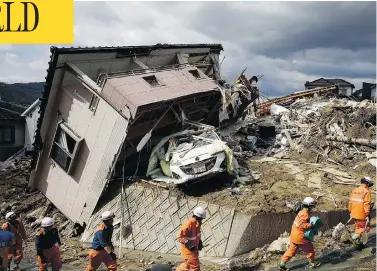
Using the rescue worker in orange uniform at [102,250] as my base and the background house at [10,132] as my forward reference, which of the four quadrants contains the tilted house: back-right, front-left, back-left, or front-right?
front-right

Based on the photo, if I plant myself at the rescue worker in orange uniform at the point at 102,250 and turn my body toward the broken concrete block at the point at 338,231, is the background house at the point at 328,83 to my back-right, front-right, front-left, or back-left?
front-left

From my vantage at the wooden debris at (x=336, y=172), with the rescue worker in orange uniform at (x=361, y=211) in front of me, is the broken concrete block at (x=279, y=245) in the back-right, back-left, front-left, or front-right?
front-right

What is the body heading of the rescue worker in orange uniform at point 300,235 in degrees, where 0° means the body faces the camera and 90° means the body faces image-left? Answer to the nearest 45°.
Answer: approximately 270°
